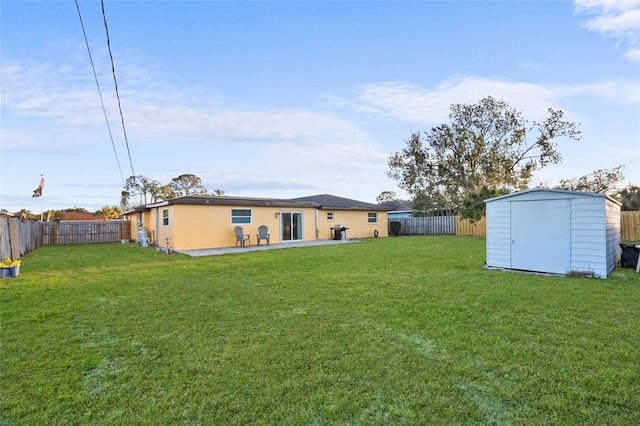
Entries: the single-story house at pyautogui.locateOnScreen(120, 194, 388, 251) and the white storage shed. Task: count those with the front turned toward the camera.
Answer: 1

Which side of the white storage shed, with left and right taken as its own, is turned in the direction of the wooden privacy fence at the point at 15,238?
right

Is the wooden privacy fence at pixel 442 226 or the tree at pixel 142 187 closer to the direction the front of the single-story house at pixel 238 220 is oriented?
the tree

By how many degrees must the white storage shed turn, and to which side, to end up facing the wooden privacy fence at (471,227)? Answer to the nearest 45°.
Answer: approximately 180°

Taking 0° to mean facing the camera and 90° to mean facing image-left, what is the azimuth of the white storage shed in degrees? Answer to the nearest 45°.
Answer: approximately 0°

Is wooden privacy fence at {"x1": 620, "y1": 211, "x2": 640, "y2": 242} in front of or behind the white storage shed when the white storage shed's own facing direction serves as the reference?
behind

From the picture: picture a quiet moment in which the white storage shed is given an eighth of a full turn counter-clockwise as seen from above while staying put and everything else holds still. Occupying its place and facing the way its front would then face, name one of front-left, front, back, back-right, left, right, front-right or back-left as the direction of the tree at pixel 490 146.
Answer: back-left

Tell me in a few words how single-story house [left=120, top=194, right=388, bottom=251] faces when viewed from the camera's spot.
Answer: facing away from the viewer and to the left of the viewer

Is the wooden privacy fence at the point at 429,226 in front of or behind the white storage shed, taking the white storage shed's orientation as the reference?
behind

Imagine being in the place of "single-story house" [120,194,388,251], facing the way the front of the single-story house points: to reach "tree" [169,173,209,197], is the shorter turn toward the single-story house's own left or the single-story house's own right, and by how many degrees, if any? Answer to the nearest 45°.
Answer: approximately 45° to the single-story house's own right
